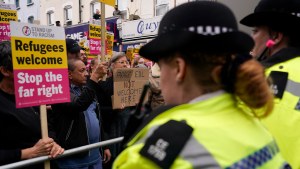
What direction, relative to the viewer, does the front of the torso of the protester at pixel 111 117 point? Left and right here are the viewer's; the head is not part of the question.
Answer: facing the viewer and to the right of the viewer

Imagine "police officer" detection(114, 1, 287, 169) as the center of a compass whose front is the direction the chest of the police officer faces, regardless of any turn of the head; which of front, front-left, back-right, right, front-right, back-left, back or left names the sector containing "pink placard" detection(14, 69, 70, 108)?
front

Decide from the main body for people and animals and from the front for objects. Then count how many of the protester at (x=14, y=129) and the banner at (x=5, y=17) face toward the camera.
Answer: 1

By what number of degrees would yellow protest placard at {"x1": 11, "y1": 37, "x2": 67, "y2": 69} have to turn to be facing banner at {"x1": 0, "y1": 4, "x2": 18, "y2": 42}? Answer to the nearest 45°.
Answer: approximately 180°

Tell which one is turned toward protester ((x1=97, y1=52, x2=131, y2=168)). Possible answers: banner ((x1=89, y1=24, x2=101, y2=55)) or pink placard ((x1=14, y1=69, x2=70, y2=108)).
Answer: the banner

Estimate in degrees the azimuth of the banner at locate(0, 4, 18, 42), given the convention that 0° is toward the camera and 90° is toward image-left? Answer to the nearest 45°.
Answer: approximately 0°

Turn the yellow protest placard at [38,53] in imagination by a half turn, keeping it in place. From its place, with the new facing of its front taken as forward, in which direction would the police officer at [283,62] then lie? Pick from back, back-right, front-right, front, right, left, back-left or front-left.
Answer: back-right

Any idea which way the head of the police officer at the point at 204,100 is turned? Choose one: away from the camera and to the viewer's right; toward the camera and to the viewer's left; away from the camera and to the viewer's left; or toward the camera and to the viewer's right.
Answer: away from the camera and to the viewer's left

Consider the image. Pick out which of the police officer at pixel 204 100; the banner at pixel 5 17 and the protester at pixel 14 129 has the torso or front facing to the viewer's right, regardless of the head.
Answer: the protester

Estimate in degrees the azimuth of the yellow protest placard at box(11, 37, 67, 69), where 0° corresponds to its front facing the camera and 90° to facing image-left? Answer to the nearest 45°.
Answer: approximately 0°

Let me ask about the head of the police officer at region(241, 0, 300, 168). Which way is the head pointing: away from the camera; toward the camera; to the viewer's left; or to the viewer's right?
to the viewer's left

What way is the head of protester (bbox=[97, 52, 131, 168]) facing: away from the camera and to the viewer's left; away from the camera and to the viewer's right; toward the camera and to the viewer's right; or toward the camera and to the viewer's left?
toward the camera and to the viewer's right

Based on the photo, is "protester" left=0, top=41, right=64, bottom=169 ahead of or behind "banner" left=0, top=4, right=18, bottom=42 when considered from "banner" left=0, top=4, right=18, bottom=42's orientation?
ahead

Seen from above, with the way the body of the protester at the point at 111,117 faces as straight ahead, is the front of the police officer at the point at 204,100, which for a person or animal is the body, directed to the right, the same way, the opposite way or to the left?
the opposite way

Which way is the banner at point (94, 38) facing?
toward the camera

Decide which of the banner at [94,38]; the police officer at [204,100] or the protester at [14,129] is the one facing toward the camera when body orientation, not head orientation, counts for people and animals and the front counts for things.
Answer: the banner

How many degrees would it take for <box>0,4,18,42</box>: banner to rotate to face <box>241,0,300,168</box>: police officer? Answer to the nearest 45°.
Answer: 0° — it already faces them

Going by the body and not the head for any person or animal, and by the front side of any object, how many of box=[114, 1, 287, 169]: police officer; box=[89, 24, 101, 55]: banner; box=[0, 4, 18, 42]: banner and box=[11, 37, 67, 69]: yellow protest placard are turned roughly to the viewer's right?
0
